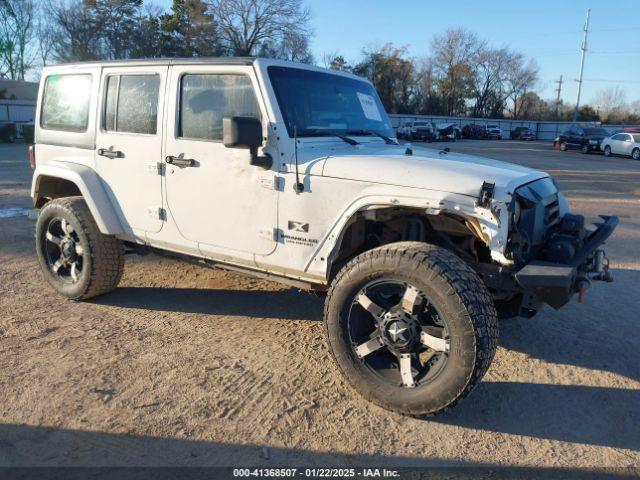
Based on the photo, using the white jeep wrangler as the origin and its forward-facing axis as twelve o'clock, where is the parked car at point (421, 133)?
The parked car is roughly at 8 o'clock from the white jeep wrangler.

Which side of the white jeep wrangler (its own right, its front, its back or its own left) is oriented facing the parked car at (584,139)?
left

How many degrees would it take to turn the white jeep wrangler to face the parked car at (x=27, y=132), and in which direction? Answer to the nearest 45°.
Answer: approximately 180°

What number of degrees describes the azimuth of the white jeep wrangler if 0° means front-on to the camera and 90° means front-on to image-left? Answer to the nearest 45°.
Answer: approximately 315°

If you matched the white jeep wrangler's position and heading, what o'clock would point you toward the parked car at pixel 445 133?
The parked car is roughly at 8 o'clock from the white jeep wrangler.

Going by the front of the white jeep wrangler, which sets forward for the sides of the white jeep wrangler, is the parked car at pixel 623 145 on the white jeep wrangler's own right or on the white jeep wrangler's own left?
on the white jeep wrangler's own left

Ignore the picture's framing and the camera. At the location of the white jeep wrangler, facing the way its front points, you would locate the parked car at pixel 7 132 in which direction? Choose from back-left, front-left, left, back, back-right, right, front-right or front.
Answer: back

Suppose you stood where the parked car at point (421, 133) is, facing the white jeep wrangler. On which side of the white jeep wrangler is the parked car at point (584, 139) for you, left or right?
left

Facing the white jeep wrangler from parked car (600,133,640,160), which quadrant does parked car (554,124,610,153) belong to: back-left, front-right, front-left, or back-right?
back-right
